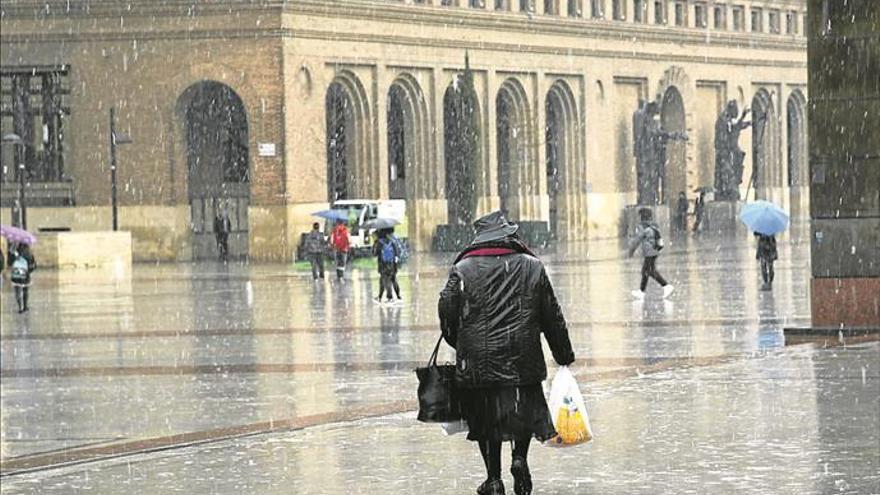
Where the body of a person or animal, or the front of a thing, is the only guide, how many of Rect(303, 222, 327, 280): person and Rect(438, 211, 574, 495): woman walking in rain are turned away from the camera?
2

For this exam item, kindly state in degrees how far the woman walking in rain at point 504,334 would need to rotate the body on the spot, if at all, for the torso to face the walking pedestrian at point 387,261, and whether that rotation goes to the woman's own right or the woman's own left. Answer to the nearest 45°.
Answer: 0° — they already face them

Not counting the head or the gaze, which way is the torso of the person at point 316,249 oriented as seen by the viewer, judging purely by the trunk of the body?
away from the camera

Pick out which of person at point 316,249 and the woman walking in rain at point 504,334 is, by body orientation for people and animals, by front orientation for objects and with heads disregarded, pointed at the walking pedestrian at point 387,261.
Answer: the woman walking in rain

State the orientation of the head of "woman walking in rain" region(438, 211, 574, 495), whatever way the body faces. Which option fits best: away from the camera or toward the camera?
away from the camera

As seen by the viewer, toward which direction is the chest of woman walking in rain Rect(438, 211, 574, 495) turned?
away from the camera

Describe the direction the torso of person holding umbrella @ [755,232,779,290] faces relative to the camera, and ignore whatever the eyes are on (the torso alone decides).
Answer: away from the camera
